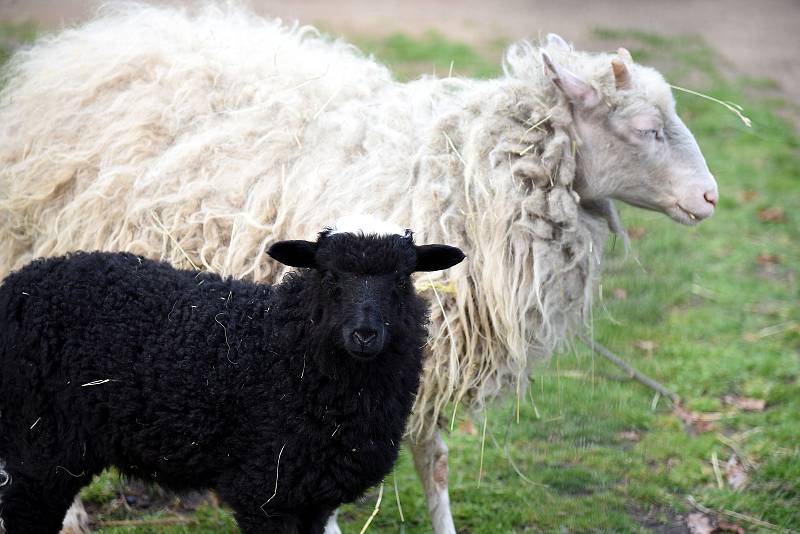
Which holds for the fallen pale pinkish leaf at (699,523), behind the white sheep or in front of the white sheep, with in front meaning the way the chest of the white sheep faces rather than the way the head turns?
in front

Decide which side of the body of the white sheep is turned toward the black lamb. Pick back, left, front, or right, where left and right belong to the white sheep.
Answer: right

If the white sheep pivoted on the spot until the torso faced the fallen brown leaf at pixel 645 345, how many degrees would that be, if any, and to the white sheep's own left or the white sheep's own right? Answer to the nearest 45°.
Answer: approximately 45° to the white sheep's own left

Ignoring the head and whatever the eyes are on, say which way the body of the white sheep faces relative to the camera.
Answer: to the viewer's right

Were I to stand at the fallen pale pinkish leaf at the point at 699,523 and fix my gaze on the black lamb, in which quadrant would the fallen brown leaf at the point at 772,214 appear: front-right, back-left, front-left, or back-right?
back-right

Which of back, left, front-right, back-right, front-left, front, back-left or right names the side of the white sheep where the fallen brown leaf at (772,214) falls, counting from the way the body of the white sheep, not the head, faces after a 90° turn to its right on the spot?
back-left

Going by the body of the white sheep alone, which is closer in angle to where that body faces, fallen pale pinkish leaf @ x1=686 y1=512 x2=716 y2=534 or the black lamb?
the fallen pale pinkish leaf

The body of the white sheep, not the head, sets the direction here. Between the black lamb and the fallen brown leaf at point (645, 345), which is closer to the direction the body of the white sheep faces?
the fallen brown leaf
